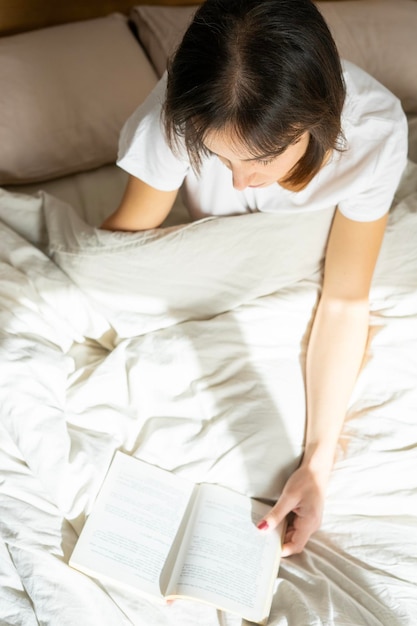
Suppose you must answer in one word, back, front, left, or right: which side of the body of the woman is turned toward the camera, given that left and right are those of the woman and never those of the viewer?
front

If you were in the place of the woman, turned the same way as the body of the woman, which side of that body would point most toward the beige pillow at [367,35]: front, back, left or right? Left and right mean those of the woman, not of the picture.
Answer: back

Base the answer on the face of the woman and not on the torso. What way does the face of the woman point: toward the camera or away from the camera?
toward the camera

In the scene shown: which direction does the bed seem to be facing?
toward the camera
